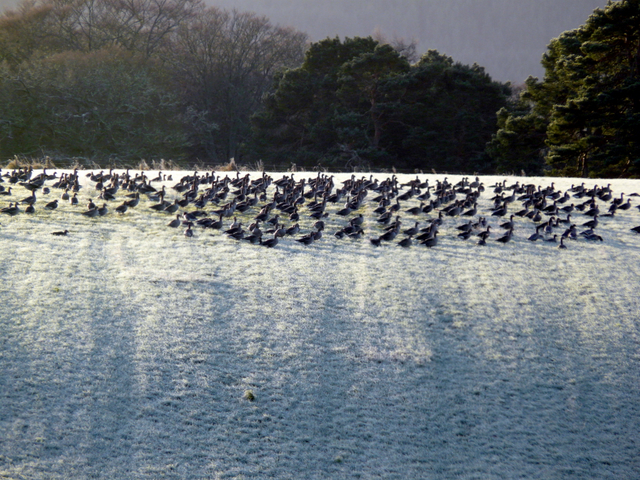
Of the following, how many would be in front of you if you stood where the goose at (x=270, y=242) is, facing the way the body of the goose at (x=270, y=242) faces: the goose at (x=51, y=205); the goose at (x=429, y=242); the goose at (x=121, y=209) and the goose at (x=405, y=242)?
2
